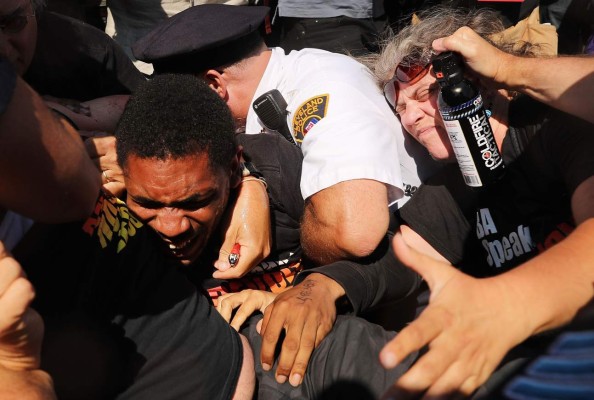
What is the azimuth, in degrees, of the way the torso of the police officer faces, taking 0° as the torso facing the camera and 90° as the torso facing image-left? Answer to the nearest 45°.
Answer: approximately 90°

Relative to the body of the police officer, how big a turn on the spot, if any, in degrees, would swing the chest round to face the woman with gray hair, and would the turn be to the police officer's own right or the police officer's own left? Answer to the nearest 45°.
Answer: approximately 135° to the police officer's own left

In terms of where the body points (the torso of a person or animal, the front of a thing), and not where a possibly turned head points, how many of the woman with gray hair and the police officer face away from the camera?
0

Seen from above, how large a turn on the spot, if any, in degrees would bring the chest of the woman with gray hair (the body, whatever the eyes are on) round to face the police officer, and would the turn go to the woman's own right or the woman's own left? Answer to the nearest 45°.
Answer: approximately 90° to the woman's own right

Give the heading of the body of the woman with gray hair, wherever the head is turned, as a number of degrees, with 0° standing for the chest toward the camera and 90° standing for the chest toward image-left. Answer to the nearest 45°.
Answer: approximately 45°
